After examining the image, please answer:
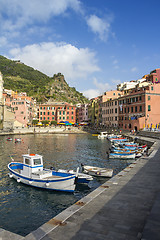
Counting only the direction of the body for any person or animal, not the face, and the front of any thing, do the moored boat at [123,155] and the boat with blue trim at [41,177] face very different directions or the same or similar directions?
same or similar directions
